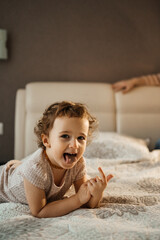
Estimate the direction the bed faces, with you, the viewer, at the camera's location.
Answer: facing the viewer
